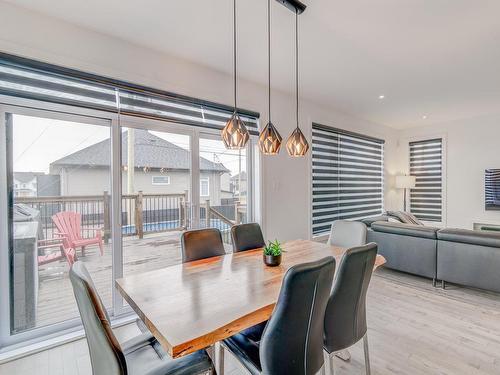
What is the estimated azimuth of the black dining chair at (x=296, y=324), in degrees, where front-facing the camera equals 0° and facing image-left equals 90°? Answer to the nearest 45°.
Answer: approximately 135°

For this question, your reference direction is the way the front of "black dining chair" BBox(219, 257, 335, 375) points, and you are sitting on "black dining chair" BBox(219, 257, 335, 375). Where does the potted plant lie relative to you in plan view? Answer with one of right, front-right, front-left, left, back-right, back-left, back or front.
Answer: front-right

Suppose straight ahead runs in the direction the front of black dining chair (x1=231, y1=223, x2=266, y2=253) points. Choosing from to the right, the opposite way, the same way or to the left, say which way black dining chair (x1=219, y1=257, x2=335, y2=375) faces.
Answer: the opposite way

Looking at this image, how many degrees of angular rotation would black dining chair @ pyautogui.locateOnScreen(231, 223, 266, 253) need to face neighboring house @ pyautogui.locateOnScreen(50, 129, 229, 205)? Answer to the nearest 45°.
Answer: approximately 135° to its right

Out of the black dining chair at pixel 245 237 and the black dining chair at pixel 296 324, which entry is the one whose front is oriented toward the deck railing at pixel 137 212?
the black dining chair at pixel 296 324

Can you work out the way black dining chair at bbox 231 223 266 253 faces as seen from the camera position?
facing the viewer and to the right of the viewer

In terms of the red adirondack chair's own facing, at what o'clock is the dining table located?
The dining table is roughly at 1 o'clock from the red adirondack chair.

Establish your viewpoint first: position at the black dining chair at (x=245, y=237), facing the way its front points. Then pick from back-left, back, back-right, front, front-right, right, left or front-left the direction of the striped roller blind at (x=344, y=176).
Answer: left

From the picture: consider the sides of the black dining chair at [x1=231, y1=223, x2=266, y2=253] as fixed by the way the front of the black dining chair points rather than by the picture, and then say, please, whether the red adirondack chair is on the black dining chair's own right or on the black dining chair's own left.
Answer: on the black dining chair's own right

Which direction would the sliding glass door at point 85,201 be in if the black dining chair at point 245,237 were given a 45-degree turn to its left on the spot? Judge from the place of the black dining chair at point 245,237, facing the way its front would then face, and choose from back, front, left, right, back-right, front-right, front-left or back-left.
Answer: back

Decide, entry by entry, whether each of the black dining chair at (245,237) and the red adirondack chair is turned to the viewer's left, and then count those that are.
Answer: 0

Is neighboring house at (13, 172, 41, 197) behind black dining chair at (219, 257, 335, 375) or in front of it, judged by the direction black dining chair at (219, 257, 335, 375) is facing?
in front

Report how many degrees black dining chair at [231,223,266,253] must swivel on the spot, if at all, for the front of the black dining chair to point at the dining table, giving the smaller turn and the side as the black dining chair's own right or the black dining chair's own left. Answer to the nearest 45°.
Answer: approximately 45° to the black dining chair's own right

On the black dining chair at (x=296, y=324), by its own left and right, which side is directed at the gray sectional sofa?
right

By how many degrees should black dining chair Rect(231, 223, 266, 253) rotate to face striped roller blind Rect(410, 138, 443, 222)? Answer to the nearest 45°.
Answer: approximately 90° to its left

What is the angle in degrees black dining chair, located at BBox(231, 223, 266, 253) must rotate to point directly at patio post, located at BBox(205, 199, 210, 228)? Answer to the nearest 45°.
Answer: approximately 180°

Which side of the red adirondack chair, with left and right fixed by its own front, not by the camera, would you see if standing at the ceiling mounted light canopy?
front

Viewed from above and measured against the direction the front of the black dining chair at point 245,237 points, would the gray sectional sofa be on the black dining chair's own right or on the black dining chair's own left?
on the black dining chair's own left

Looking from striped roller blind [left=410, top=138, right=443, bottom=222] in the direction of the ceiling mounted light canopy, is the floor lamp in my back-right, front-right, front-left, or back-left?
front-right
